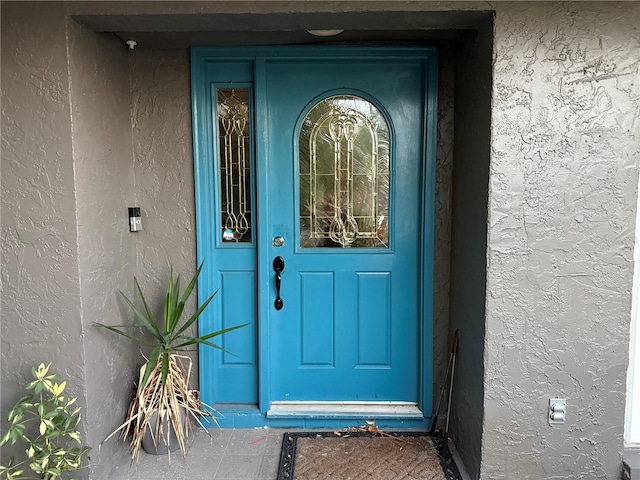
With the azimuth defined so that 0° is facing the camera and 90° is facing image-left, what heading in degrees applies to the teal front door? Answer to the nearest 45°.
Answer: approximately 0°

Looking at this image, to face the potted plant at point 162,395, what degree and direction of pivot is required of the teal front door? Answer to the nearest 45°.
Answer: approximately 90° to its right

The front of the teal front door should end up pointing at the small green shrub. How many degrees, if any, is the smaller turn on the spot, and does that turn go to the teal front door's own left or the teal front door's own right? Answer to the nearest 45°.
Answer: approximately 45° to the teal front door's own right
